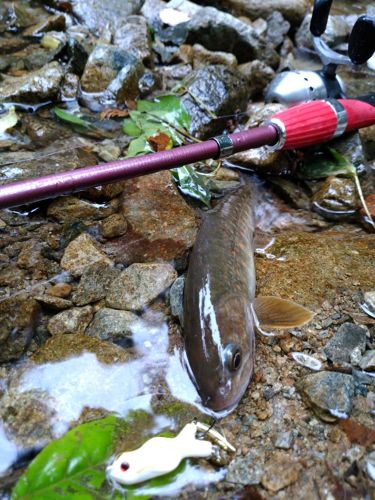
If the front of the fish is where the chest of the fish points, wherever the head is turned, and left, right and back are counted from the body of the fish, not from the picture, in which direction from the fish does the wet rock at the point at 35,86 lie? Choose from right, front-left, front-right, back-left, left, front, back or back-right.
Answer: back-right

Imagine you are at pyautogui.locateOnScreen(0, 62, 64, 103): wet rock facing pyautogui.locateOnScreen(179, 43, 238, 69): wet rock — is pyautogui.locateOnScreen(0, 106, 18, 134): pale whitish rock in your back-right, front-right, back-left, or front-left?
back-right

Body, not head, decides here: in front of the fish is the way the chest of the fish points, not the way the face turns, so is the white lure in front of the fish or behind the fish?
in front

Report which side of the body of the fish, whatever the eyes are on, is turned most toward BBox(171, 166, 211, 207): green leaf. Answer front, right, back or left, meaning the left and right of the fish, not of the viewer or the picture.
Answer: back

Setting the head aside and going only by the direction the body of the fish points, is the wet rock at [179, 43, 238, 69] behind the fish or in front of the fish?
behind

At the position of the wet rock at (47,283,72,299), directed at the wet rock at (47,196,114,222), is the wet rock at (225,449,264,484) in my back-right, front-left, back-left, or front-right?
back-right

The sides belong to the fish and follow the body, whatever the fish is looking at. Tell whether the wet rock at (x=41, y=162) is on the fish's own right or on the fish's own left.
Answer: on the fish's own right

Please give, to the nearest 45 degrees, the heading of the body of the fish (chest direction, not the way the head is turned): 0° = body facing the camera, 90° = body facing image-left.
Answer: approximately 0°

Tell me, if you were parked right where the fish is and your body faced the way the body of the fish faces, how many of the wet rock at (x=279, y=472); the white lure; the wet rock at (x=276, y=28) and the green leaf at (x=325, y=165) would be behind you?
2

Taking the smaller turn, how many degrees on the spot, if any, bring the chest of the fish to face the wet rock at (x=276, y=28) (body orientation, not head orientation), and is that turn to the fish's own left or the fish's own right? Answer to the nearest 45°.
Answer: approximately 180°

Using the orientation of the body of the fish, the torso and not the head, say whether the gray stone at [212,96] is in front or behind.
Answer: behind

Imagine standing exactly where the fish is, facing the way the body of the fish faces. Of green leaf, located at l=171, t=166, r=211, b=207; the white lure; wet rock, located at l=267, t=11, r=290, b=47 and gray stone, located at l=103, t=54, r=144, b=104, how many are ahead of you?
1

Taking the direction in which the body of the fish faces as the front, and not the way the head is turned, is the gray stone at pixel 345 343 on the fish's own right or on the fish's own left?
on the fish's own left

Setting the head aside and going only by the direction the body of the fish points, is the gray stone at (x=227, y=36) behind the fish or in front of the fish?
behind

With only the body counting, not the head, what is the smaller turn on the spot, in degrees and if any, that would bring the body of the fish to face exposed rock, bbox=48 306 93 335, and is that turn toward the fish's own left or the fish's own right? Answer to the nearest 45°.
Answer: approximately 90° to the fish's own right

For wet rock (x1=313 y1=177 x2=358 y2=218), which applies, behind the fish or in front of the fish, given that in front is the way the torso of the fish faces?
behind

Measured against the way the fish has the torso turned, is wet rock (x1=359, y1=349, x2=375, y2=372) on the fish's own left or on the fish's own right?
on the fish's own left
